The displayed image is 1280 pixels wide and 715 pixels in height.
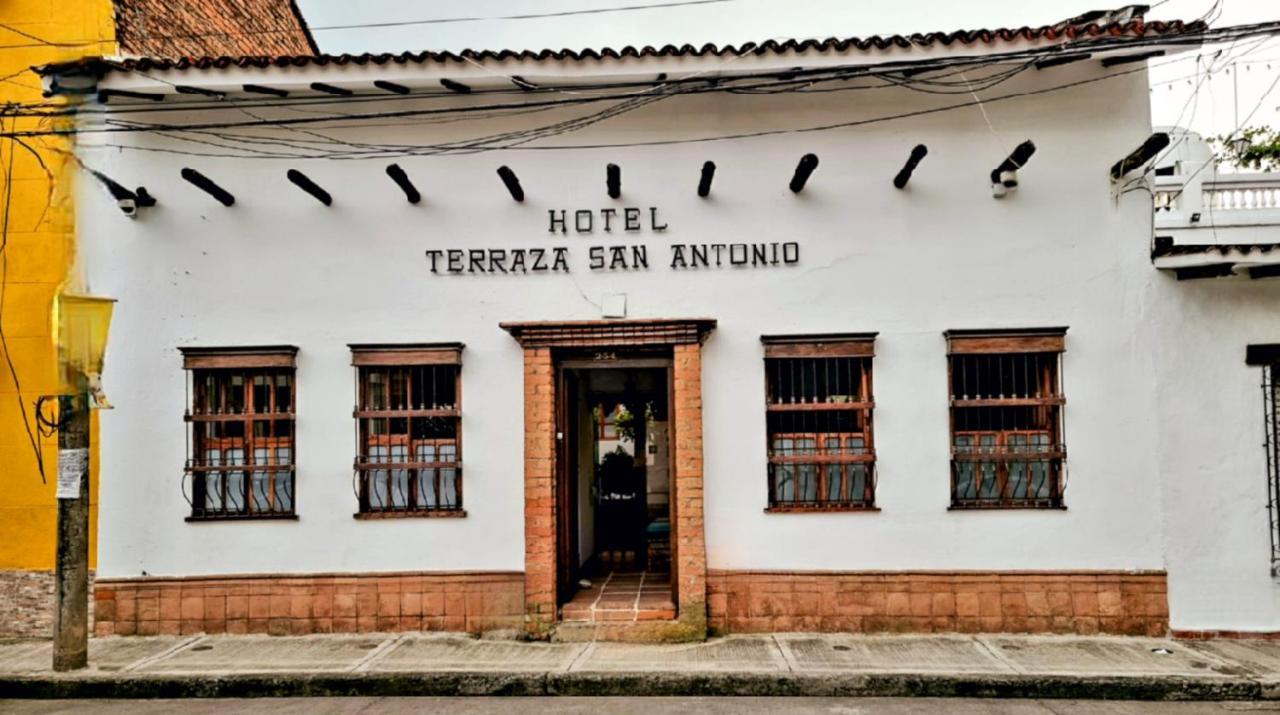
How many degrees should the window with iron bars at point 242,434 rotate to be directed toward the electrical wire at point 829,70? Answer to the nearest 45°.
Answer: approximately 45° to its left

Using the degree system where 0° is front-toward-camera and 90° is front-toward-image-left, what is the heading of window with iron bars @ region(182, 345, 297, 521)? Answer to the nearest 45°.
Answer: approximately 0°

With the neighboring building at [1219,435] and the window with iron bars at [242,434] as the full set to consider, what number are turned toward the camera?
2

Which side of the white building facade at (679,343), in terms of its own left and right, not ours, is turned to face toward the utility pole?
right

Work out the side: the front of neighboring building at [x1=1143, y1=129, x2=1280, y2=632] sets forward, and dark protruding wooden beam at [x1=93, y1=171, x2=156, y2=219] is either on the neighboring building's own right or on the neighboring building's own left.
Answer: on the neighboring building's own right

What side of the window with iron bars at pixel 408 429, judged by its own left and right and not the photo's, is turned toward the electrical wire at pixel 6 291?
right
